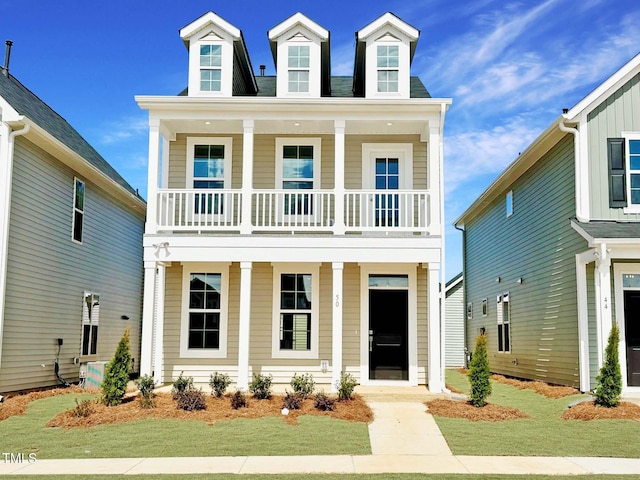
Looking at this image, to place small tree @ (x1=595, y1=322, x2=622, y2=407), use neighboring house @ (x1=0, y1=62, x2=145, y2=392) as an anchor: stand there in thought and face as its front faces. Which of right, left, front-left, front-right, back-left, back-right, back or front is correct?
left

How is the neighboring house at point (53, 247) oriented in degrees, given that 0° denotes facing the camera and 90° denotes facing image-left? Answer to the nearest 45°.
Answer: approximately 45°

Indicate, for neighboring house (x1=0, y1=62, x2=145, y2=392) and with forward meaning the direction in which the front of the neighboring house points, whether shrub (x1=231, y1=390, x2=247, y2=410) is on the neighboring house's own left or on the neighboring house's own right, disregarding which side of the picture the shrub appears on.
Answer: on the neighboring house's own left

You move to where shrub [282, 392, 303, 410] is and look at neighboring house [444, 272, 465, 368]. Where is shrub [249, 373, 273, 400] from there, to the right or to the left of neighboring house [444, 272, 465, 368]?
left

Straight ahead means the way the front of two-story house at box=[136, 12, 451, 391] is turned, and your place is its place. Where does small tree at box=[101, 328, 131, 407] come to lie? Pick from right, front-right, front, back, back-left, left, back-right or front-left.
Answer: front-right

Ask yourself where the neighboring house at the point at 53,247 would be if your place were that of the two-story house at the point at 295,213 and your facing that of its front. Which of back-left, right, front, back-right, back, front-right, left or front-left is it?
right

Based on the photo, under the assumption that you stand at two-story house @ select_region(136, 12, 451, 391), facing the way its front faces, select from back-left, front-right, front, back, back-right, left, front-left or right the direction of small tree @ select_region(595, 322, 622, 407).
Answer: front-left

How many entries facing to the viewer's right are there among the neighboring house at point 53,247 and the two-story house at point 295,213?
0

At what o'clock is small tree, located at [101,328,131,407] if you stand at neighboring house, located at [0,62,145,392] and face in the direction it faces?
The small tree is roughly at 10 o'clock from the neighboring house.

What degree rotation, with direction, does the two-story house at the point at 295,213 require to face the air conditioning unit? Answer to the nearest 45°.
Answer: approximately 90° to its right

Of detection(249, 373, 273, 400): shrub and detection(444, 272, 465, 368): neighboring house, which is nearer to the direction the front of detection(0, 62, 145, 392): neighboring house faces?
the shrub

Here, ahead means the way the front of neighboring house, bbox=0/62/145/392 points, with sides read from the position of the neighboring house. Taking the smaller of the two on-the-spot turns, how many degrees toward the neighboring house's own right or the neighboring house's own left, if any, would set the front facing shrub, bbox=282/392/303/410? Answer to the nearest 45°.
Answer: approximately 90° to the neighboring house's own left

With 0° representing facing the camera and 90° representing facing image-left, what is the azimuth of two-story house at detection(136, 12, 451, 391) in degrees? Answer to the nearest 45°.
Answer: approximately 0°
